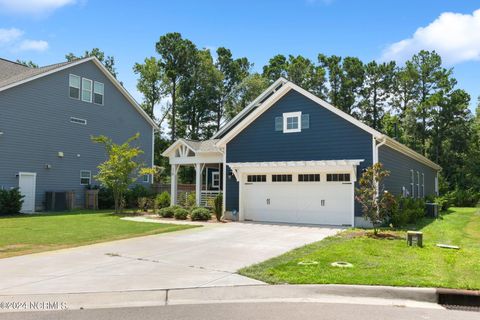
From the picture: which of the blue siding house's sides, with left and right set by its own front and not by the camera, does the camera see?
front

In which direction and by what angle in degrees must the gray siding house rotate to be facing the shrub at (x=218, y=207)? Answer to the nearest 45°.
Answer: approximately 90° to its left

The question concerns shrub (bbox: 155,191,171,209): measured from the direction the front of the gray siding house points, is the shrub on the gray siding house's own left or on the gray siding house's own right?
on the gray siding house's own left

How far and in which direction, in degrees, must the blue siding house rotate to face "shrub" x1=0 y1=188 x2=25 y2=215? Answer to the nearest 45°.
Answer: approximately 90° to its right

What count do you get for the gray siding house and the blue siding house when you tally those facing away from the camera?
0

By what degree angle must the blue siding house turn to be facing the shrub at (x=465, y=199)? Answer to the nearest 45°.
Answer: approximately 135° to its left

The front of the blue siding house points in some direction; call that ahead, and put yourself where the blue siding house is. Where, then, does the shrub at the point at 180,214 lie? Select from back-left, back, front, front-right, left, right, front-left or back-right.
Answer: right

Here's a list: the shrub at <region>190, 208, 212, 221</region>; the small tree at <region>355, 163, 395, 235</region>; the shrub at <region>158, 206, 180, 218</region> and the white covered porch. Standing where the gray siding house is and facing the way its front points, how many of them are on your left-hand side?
4

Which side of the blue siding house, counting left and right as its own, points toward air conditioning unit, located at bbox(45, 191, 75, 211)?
right

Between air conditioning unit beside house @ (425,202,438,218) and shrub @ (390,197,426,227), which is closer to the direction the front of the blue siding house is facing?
the shrub

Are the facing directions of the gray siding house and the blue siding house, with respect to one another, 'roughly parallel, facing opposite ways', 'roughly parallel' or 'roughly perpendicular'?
roughly parallel
